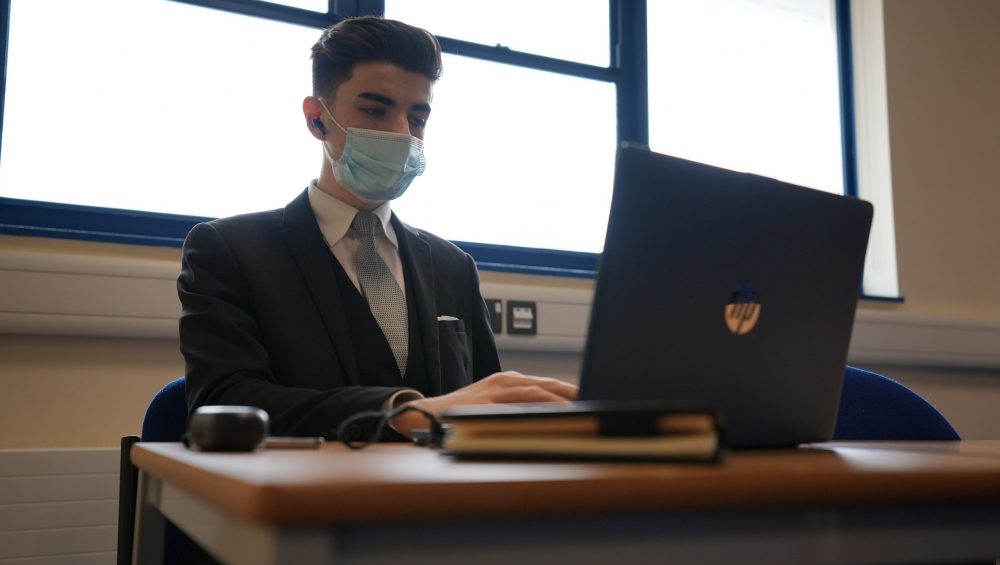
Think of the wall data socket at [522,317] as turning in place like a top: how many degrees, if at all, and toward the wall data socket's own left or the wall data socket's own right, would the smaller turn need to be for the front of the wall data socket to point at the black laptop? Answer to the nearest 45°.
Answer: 0° — it already faces it

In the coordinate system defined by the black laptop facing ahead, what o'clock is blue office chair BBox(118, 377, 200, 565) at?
The blue office chair is roughly at 11 o'clock from the black laptop.

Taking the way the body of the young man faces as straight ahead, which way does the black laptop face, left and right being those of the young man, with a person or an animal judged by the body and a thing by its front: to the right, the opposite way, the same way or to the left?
the opposite way

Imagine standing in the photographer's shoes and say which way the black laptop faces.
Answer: facing away from the viewer and to the left of the viewer

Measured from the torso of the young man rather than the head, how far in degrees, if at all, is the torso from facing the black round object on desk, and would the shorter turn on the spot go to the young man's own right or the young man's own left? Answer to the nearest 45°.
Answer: approximately 45° to the young man's own right

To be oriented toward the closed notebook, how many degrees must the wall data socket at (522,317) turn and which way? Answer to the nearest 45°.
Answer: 0° — it already faces it

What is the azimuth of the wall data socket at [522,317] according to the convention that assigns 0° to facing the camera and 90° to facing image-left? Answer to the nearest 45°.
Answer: approximately 0°

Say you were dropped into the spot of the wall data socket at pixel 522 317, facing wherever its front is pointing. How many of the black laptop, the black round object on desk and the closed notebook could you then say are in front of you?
3

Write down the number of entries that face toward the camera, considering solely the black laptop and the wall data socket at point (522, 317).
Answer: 1
